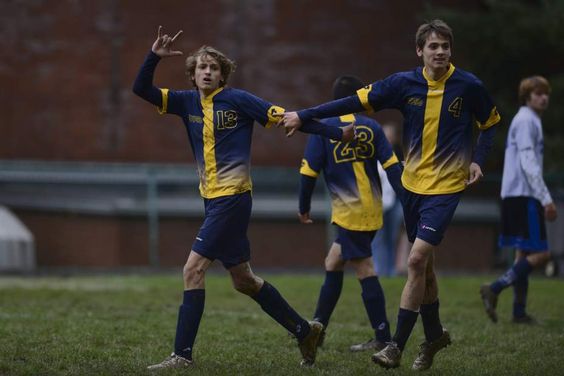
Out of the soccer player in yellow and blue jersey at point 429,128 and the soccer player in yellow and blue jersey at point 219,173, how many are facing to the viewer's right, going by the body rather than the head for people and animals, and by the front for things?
0

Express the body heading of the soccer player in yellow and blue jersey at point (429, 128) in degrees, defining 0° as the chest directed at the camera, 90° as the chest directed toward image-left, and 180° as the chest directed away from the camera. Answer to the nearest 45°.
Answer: approximately 0°

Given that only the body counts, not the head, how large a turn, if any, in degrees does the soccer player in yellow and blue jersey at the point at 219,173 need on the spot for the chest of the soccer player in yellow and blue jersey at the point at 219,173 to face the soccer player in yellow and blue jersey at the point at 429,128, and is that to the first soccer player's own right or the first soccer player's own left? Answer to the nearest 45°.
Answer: approximately 135° to the first soccer player's own left

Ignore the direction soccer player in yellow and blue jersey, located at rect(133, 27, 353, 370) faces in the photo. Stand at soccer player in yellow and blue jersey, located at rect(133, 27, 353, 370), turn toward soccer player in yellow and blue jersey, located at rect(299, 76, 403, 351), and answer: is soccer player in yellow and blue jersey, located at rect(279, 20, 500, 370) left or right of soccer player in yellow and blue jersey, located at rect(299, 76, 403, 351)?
right

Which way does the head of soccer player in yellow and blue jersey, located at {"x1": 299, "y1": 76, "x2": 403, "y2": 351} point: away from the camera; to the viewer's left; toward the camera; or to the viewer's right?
away from the camera

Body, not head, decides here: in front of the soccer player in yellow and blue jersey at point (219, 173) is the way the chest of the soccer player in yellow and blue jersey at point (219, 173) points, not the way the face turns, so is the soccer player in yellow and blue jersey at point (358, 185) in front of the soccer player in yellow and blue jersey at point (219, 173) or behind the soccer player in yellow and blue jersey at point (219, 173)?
behind

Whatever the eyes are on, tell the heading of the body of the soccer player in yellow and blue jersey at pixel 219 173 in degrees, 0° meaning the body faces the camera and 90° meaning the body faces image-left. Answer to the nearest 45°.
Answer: approximately 45°

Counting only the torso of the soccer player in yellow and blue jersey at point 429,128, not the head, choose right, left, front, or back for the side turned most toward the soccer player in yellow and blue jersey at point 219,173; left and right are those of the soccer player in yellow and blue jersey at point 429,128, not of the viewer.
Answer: right
